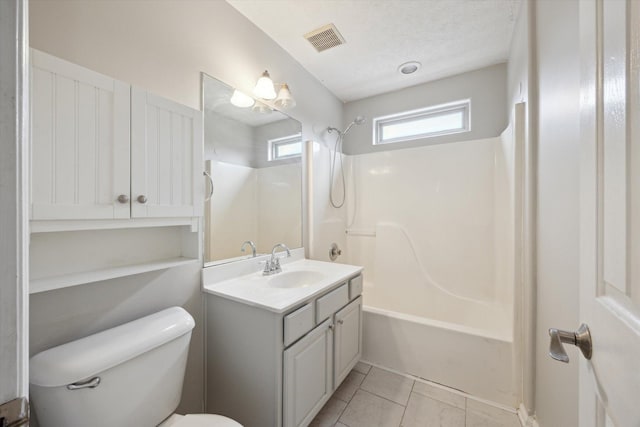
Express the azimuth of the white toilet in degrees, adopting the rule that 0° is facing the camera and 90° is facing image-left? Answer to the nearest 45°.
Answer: approximately 315°

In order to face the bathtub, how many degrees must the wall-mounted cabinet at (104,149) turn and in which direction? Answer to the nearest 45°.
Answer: approximately 45° to its left

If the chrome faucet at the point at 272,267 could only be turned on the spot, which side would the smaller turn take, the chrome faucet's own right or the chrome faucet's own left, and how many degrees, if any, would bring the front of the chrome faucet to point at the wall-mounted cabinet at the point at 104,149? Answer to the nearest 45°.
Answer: approximately 90° to the chrome faucet's own right

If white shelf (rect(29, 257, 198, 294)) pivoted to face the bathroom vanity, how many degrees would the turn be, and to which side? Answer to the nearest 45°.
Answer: approximately 45° to its left

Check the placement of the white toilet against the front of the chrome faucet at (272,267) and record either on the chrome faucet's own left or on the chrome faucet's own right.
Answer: on the chrome faucet's own right

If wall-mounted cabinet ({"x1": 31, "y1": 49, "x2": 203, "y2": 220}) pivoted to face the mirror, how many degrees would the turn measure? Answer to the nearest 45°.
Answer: approximately 90° to its left

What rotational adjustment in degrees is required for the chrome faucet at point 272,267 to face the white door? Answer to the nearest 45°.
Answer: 0° — it already faces it

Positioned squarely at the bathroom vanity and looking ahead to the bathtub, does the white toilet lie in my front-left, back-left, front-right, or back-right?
back-right

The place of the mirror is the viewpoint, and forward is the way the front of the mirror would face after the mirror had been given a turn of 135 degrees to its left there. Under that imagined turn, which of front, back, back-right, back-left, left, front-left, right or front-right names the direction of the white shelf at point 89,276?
back-left

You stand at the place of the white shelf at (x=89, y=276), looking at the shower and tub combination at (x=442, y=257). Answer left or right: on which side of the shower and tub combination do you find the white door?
right

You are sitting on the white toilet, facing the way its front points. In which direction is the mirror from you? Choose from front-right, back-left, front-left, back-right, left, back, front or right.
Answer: left
